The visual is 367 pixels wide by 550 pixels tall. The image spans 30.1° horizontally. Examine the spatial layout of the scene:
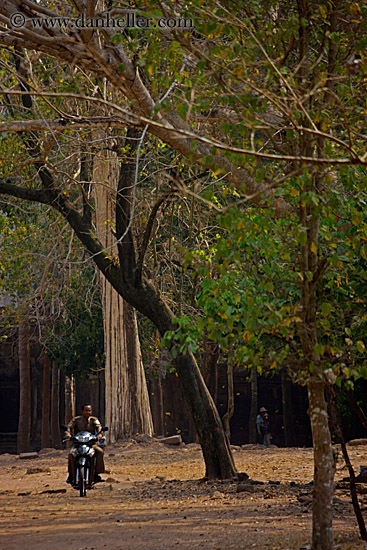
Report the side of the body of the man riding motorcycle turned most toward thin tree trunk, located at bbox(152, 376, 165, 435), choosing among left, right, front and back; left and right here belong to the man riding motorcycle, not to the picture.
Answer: back

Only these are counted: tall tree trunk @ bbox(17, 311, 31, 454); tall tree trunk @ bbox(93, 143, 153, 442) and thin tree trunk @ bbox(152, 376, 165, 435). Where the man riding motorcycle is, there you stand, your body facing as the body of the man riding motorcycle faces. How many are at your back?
3

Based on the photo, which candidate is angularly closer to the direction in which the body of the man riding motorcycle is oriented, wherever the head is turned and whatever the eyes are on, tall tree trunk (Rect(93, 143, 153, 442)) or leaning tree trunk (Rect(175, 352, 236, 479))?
the leaning tree trunk

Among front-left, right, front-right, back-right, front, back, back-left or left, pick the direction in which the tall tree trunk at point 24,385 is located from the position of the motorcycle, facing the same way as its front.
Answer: back

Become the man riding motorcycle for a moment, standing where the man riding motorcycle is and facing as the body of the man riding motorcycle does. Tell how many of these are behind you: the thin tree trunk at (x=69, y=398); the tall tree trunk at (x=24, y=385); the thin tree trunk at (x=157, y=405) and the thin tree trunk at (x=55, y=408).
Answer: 4

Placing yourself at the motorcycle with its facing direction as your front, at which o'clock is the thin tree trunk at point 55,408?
The thin tree trunk is roughly at 6 o'clock from the motorcycle.

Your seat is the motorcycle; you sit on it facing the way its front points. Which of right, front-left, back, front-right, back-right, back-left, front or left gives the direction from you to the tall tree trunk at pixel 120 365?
back

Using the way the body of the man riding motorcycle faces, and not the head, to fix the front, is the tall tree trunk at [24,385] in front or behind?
behind

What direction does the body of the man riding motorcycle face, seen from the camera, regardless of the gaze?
toward the camera

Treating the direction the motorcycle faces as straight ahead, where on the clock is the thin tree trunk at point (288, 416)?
The thin tree trunk is roughly at 7 o'clock from the motorcycle.

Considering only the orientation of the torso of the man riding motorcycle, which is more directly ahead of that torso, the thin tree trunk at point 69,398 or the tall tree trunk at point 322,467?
the tall tree trunk

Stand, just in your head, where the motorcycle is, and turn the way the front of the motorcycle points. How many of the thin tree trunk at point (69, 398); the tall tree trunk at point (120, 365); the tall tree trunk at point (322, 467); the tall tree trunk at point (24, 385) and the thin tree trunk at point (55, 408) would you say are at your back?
4

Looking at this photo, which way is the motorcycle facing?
toward the camera

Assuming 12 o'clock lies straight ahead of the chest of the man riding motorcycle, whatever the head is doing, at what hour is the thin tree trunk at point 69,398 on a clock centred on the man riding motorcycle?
The thin tree trunk is roughly at 6 o'clock from the man riding motorcycle.

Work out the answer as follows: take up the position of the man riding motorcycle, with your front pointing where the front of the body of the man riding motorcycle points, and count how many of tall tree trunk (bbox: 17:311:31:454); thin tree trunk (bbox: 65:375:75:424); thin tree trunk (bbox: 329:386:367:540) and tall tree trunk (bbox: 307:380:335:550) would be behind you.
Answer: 2

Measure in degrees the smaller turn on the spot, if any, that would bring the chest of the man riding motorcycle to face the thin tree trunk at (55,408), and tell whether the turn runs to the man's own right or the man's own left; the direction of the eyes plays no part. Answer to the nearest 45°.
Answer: approximately 180°

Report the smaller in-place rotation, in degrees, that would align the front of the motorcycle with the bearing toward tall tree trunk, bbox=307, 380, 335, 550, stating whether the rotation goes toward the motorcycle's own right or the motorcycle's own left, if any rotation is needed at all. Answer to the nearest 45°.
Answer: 0° — it already faces it
